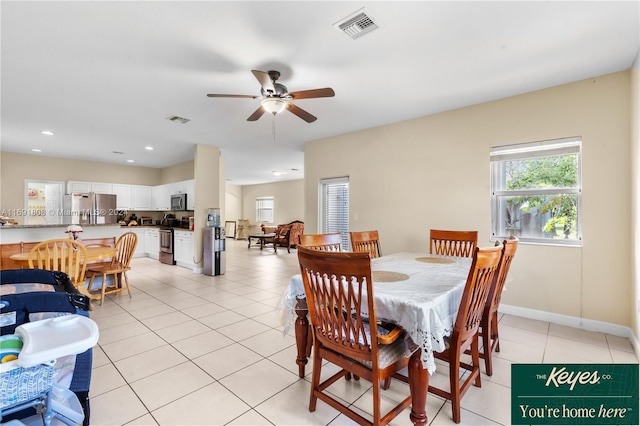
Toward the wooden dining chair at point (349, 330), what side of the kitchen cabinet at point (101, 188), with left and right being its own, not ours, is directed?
front

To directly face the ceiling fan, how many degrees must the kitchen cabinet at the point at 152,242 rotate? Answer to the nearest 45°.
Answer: approximately 45° to its left

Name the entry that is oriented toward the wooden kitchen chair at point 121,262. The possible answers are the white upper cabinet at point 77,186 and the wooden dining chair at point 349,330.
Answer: the white upper cabinet

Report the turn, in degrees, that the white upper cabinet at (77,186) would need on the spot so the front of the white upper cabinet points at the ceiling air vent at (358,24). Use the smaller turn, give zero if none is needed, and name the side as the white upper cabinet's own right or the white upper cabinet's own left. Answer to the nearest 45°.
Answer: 0° — it already faces it

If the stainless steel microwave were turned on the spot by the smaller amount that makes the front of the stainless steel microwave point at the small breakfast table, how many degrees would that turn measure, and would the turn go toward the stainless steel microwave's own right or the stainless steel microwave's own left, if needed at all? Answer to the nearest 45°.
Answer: approximately 45° to the stainless steel microwave's own left

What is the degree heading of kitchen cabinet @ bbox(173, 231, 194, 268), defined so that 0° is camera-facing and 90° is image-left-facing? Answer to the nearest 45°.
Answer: approximately 45°

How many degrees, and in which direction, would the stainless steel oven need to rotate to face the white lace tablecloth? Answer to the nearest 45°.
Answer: approximately 45° to its left

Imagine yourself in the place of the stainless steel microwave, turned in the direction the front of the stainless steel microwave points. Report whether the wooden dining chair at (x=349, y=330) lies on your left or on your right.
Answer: on your left

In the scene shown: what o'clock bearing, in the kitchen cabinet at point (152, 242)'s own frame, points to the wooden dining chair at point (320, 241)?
The wooden dining chair is roughly at 10 o'clock from the kitchen cabinet.

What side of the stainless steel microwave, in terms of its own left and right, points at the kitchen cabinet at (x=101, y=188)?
right

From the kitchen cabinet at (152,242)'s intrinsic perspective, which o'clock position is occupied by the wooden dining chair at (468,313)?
The wooden dining chair is roughly at 10 o'clock from the kitchen cabinet.

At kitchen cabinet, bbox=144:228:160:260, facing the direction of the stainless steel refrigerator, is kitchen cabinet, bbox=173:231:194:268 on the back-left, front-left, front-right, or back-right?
back-left
